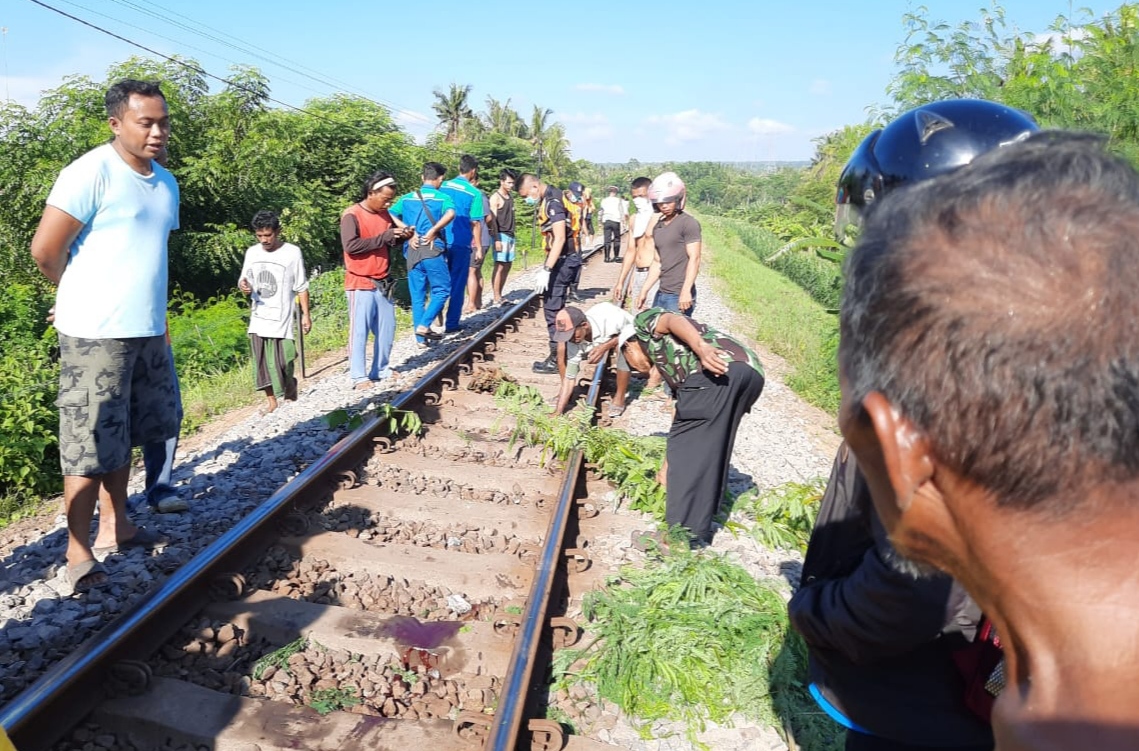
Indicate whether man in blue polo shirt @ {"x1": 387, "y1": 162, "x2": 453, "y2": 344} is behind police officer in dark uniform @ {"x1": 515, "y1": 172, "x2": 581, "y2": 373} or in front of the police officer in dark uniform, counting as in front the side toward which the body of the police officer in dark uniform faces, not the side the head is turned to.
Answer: in front

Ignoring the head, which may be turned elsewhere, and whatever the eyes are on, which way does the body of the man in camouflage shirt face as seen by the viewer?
to the viewer's left

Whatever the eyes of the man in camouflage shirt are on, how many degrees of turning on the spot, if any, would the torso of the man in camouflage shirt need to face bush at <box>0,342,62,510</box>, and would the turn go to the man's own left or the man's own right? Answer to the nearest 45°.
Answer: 0° — they already face it

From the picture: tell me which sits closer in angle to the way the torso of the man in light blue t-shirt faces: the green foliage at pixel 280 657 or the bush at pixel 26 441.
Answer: the green foliage

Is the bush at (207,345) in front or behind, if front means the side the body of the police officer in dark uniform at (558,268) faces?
in front
